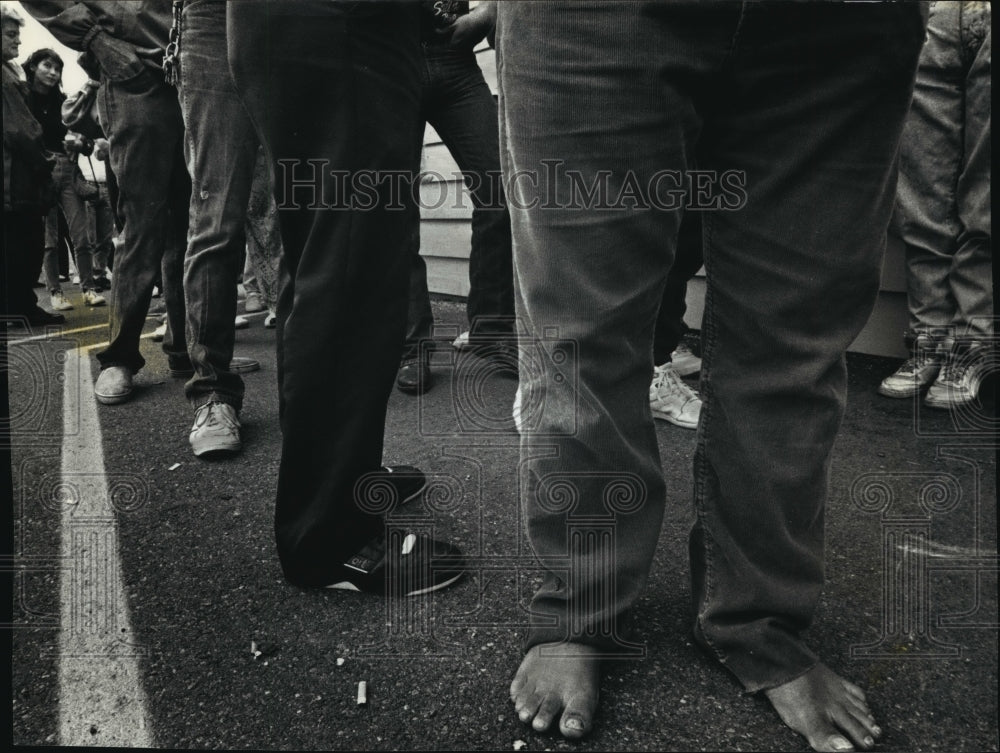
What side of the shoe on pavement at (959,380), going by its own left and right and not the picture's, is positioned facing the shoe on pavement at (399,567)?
front

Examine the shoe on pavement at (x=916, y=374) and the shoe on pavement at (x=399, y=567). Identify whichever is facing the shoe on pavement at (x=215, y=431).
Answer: the shoe on pavement at (x=916, y=374)

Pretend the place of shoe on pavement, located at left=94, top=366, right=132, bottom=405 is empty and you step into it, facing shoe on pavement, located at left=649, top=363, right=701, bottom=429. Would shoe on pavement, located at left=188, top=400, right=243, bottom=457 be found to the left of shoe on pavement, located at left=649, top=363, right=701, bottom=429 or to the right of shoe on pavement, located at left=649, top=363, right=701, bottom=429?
right

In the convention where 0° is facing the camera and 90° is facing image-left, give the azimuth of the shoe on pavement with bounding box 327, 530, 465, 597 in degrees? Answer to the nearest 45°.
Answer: approximately 270°

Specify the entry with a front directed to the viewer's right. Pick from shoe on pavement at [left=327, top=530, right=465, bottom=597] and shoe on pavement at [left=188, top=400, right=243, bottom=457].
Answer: shoe on pavement at [left=327, top=530, right=465, bottom=597]

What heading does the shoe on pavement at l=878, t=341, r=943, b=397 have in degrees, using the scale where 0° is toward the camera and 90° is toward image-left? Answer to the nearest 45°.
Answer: approximately 45°

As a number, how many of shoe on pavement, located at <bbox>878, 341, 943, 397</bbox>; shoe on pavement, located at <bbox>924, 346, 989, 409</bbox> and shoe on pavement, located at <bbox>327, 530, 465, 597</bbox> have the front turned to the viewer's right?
1

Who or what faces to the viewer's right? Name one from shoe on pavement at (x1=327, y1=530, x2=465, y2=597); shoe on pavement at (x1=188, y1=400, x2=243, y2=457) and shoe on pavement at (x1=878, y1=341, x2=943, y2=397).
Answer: shoe on pavement at (x1=327, y1=530, x2=465, y2=597)

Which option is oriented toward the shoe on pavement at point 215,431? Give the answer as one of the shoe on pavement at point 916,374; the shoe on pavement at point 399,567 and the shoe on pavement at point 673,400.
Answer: the shoe on pavement at point 916,374

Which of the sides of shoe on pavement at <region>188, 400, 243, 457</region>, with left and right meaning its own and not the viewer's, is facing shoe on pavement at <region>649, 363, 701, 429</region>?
left

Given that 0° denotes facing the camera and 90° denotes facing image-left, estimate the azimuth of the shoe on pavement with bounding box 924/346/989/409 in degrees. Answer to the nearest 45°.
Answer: approximately 45°
